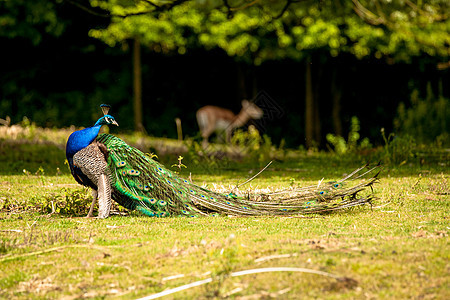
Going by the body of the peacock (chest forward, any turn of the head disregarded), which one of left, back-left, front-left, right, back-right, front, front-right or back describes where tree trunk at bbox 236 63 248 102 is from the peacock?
right

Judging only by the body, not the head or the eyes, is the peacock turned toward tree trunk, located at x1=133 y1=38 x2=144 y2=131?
no

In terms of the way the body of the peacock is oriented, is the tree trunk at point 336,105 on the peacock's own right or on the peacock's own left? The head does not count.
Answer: on the peacock's own right

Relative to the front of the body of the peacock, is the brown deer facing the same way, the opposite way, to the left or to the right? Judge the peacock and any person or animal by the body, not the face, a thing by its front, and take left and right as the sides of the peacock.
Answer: the opposite way

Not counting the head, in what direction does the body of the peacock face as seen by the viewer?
to the viewer's left

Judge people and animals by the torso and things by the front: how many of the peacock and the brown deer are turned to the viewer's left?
1

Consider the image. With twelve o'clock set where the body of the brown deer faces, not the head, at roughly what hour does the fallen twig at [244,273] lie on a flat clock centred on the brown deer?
The fallen twig is roughly at 3 o'clock from the brown deer.

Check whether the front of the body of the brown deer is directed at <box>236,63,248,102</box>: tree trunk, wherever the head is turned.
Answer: no

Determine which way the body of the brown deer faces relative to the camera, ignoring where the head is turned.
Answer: to the viewer's right

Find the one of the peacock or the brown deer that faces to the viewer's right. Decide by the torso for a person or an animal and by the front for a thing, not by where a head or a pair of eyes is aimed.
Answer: the brown deer

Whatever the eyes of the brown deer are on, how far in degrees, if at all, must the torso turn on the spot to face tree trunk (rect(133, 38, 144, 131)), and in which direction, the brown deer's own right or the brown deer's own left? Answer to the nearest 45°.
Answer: approximately 135° to the brown deer's own left

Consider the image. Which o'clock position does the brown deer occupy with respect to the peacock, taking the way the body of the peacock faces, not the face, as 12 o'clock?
The brown deer is roughly at 3 o'clock from the peacock.

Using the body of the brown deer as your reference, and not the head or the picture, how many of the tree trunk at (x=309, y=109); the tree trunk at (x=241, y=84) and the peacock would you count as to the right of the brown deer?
1

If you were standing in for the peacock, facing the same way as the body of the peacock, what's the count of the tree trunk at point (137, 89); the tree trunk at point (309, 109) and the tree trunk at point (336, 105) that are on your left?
0

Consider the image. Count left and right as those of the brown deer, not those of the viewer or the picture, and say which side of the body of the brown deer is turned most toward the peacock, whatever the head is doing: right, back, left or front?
right

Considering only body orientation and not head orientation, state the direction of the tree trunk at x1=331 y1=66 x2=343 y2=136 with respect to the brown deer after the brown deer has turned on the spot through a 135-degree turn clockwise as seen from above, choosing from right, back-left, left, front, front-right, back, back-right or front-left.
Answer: back
